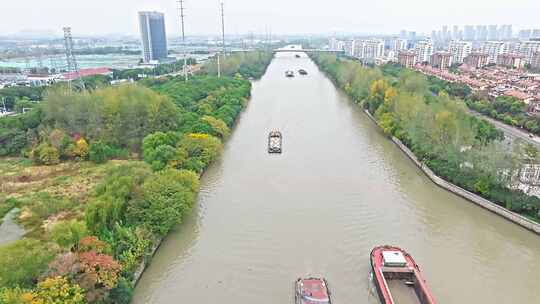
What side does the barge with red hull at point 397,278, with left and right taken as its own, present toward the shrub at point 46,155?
right

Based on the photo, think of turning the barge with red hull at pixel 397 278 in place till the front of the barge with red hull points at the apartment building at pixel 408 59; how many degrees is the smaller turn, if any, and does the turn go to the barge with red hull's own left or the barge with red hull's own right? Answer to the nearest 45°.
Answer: approximately 180°

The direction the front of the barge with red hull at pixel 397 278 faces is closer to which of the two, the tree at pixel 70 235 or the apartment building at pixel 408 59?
the tree

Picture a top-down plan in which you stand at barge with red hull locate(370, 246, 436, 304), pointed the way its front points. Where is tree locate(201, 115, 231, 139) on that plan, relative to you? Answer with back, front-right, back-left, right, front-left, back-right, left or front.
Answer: back-right

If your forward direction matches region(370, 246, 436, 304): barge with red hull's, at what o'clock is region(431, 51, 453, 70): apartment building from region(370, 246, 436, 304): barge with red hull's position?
The apartment building is roughly at 6 o'clock from the barge with red hull.

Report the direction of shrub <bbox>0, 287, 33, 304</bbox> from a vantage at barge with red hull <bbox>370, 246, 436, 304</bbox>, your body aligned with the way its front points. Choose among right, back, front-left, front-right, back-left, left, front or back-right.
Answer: front-right

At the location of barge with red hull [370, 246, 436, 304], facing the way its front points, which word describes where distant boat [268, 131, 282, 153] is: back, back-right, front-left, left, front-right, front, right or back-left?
back-right

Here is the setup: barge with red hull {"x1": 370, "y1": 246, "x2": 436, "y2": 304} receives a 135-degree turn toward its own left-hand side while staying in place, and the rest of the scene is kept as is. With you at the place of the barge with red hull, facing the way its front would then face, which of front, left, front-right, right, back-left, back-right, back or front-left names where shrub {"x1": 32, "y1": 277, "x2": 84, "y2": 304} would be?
back

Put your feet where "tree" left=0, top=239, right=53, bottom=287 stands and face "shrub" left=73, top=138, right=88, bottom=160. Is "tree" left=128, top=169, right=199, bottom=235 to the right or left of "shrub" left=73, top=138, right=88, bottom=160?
right

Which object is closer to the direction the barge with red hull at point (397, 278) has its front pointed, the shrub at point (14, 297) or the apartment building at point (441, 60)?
the shrub

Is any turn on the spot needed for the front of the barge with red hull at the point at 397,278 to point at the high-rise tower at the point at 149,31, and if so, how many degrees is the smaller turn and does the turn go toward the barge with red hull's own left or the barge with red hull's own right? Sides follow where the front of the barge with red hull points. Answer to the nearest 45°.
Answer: approximately 135° to the barge with red hull's own right

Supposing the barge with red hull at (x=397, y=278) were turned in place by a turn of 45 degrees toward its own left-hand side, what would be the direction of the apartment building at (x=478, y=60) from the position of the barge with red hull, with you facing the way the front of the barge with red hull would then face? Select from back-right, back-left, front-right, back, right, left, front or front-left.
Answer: back-left

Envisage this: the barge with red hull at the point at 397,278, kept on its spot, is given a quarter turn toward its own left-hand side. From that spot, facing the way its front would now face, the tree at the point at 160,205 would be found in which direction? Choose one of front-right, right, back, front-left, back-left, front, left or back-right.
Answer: back

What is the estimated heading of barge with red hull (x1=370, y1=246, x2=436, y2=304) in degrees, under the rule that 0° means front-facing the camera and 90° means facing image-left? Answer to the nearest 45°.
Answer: approximately 0°

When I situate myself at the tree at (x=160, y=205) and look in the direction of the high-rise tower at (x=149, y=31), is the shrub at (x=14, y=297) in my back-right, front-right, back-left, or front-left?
back-left

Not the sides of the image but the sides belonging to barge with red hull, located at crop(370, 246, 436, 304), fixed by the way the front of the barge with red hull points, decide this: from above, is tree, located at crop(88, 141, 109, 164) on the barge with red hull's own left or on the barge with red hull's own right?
on the barge with red hull's own right
